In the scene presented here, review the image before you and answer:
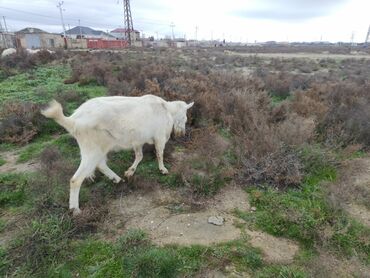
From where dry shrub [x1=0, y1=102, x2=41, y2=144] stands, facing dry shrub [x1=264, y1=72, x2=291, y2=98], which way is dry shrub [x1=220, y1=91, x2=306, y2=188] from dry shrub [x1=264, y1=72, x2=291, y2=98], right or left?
right

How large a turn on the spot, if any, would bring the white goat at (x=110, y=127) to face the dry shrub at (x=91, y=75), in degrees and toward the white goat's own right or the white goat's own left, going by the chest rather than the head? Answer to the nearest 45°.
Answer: approximately 45° to the white goat's own left

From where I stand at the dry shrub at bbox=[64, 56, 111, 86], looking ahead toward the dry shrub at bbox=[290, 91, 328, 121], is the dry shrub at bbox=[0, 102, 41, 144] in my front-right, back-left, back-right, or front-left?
front-right

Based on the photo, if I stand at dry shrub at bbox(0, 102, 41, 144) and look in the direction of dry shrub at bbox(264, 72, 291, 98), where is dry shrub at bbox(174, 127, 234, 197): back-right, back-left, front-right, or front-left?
front-right

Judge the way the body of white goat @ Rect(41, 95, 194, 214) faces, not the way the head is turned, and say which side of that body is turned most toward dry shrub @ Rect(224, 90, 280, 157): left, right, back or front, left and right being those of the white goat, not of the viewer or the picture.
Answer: front

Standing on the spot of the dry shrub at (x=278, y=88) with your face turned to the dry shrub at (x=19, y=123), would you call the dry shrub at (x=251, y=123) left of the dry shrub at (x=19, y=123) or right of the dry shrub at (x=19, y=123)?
left

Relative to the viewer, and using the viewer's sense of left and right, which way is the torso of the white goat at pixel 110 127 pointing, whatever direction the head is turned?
facing away from the viewer and to the right of the viewer
